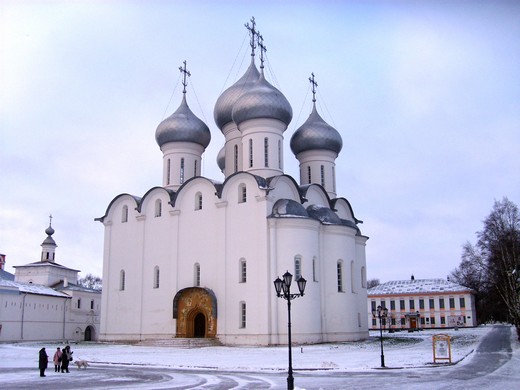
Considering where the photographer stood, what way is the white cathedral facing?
facing the viewer and to the left of the viewer

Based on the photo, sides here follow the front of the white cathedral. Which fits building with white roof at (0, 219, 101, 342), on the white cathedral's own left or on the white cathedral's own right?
on the white cathedral's own right
